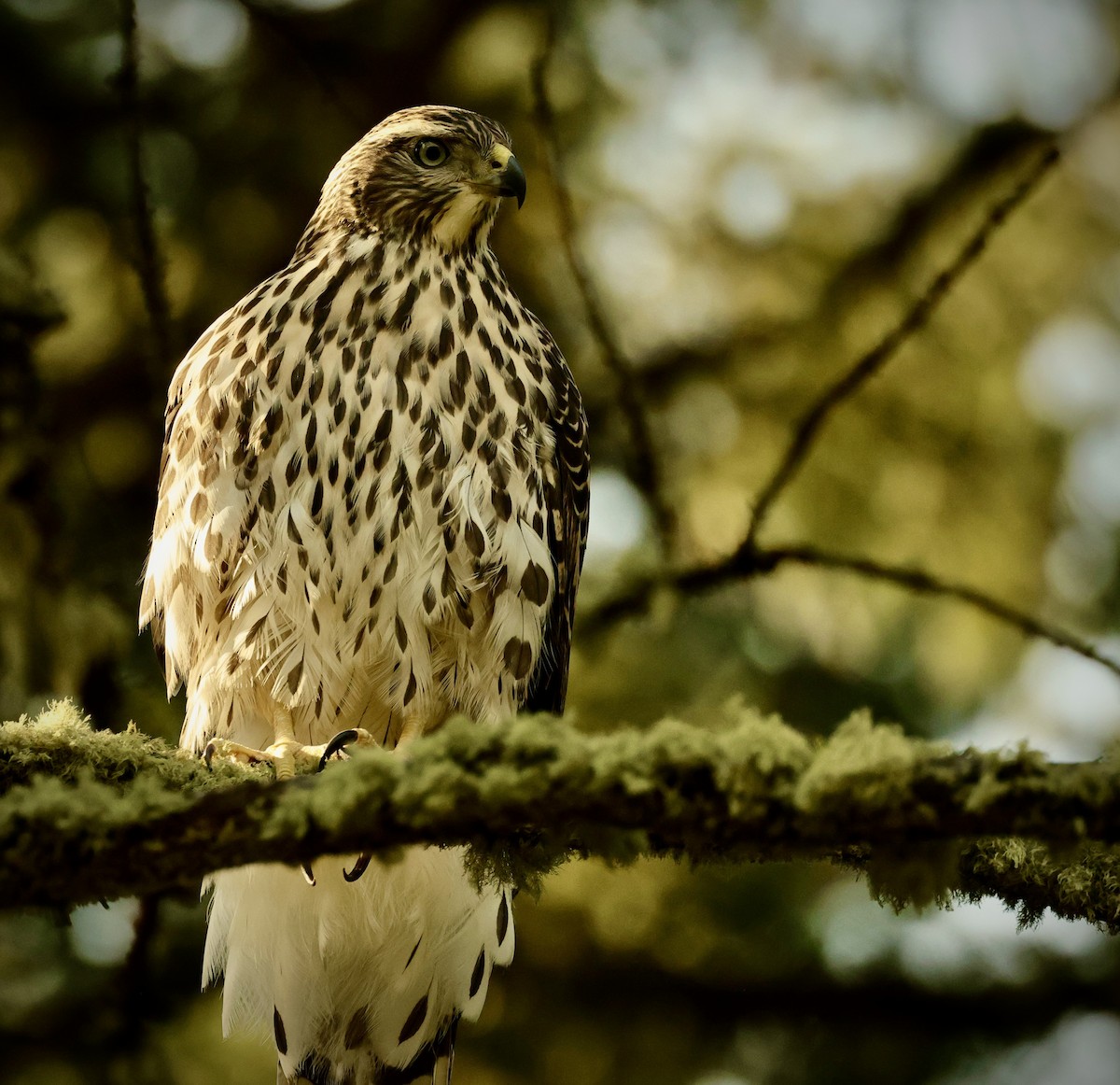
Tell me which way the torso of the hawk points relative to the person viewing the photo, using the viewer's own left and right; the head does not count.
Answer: facing the viewer

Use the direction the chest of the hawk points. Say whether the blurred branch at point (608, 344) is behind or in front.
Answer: behind

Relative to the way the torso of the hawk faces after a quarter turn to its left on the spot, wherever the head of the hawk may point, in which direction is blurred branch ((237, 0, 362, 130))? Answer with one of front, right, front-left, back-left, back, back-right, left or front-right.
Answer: left

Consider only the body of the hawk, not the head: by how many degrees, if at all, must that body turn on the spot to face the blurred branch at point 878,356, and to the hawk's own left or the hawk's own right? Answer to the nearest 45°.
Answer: approximately 135° to the hawk's own left

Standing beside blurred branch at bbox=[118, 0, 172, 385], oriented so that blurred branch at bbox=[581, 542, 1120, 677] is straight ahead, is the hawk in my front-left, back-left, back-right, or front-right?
front-right

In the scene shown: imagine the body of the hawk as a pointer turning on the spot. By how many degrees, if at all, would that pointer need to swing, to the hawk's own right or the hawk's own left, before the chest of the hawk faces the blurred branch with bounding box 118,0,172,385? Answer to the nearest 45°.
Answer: approximately 135° to the hawk's own right
